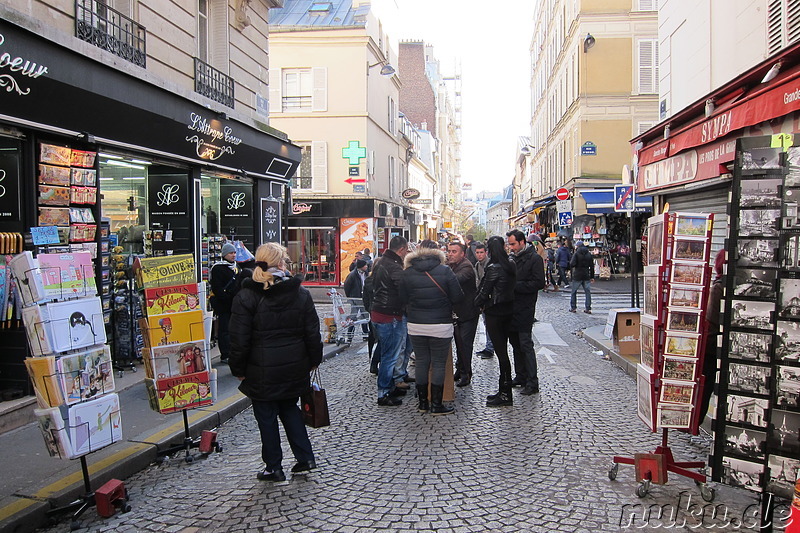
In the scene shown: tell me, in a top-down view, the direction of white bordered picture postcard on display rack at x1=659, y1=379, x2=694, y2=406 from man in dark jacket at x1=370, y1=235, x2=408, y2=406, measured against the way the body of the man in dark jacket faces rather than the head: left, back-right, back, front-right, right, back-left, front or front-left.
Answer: right

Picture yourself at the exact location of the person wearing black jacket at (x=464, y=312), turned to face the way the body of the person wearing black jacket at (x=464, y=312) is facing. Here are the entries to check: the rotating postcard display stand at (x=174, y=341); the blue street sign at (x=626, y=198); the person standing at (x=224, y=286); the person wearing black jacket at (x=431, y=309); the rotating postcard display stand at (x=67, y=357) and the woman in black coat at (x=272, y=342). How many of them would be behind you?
1

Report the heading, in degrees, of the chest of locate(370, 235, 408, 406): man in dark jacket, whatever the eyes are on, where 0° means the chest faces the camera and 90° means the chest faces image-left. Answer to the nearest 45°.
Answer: approximately 225°

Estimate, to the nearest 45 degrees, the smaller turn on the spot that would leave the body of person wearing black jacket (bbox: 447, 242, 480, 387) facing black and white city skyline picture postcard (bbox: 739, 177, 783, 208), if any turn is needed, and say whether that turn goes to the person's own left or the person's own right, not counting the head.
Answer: approximately 90° to the person's own left

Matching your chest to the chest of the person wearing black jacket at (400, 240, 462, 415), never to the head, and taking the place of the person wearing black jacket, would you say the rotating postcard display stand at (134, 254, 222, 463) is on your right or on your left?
on your left

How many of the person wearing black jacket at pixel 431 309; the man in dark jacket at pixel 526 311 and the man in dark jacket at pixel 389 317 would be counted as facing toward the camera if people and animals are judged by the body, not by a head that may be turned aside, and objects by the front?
0

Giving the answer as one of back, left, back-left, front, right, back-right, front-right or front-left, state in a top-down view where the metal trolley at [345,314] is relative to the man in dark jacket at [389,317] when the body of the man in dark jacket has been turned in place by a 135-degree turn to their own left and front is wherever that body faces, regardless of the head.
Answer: right

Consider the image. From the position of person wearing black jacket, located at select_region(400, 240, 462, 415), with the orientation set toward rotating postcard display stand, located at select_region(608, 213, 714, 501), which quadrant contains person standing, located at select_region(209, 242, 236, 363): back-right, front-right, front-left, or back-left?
back-right

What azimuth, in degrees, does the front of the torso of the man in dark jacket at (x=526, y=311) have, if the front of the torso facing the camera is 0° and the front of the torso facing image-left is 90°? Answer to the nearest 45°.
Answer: approximately 90°

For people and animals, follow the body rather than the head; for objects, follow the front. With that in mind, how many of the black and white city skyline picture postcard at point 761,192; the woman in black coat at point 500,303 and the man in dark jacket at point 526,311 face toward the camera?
1

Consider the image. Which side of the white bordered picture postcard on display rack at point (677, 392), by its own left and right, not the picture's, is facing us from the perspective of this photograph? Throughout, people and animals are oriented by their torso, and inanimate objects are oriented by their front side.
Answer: front

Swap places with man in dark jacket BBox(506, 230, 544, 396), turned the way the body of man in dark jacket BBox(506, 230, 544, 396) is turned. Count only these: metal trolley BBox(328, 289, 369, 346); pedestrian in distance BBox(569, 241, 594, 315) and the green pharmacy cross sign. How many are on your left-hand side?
0

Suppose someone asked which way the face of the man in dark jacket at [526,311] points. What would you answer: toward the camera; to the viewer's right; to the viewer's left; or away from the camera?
to the viewer's left

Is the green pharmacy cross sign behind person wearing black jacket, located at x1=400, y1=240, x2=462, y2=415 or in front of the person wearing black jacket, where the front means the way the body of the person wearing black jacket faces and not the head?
in front

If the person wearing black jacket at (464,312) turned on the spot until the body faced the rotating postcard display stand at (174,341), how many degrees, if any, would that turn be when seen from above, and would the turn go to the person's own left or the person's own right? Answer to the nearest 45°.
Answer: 0° — they already face it

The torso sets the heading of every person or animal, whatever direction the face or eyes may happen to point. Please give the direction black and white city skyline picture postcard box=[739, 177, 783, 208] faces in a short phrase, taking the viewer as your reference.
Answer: facing the viewer

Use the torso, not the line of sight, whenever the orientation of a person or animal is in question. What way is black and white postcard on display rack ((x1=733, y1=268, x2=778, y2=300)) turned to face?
toward the camera

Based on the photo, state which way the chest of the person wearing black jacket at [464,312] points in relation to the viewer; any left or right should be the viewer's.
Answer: facing the viewer and to the left of the viewer

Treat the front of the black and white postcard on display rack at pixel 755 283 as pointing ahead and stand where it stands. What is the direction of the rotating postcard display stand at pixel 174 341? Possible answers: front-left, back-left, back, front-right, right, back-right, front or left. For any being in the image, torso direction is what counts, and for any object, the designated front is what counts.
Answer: right

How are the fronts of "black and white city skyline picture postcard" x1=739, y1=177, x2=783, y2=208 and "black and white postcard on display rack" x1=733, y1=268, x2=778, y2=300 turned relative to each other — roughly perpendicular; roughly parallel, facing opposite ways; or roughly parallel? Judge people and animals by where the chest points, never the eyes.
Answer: roughly parallel
